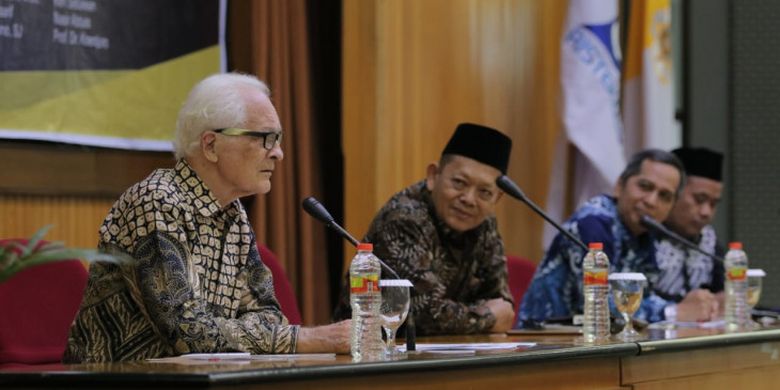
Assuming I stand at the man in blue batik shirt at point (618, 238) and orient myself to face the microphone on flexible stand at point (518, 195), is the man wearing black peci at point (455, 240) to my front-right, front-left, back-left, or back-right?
front-right

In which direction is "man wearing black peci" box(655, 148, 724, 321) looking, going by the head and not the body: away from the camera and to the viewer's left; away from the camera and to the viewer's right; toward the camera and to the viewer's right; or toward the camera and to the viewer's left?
toward the camera and to the viewer's left

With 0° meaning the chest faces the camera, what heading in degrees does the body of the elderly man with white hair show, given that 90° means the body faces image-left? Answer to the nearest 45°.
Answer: approximately 270°

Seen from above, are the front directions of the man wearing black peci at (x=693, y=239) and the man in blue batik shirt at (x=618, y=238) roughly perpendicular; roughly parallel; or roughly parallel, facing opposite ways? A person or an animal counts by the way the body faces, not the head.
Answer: roughly parallel

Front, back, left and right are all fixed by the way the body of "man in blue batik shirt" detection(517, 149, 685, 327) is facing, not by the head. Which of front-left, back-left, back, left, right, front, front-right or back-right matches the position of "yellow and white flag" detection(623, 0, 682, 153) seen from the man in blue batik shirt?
back-left

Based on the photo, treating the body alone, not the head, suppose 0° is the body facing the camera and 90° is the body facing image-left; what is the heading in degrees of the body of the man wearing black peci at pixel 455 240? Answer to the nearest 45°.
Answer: approximately 315°

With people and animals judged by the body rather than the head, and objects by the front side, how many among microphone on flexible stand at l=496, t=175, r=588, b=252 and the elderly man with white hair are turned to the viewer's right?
1

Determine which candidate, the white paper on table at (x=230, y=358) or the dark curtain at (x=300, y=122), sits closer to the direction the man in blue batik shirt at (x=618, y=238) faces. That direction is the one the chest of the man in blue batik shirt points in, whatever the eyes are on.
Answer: the white paper on table

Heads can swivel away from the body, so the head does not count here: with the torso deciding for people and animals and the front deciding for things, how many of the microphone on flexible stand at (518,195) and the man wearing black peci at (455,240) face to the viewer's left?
1

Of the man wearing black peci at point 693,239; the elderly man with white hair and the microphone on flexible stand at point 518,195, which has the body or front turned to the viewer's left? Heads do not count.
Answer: the microphone on flexible stand

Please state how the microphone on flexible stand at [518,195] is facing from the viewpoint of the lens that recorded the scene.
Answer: facing to the left of the viewer

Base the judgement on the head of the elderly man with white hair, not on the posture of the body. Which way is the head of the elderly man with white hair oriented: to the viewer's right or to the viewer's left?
to the viewer's right

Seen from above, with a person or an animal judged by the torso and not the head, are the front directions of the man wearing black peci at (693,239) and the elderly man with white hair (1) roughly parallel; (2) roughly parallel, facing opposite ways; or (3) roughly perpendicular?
roughly perpendicular

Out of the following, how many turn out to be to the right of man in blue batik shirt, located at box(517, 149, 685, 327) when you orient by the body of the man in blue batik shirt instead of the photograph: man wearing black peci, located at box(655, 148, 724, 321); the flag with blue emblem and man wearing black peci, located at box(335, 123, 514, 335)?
1

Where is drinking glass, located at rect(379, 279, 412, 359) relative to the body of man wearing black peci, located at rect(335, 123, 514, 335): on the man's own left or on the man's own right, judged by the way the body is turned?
on the man's own right

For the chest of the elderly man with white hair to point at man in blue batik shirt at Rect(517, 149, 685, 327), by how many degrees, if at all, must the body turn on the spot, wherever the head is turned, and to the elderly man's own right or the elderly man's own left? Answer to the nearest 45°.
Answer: approximately 45° to the elderly man's own left
